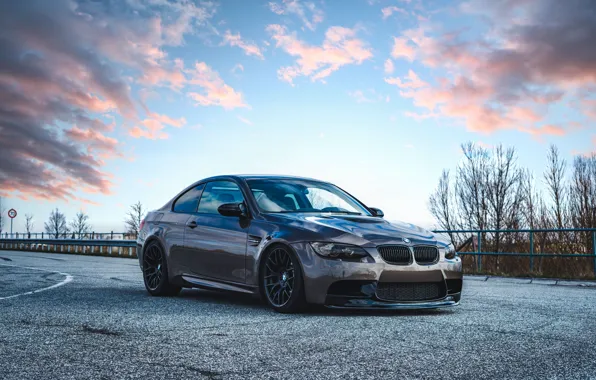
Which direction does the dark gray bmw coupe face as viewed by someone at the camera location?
facing the viewer and to the right of the viewer

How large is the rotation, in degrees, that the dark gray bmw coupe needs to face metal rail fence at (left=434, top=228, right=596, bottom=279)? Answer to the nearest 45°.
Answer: approximately 90° to its left
